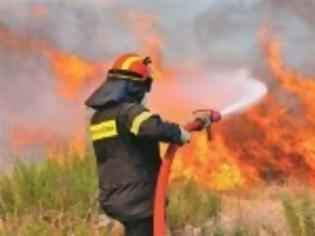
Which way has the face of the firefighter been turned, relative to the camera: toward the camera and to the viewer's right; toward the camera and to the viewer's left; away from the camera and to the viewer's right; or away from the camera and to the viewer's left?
away from the camera and to the viewer's right

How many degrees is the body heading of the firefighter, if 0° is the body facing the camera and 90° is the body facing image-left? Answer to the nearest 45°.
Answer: approximately 225°
